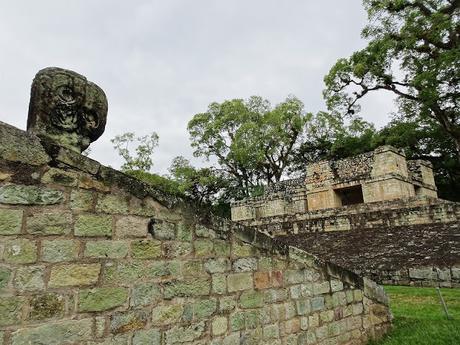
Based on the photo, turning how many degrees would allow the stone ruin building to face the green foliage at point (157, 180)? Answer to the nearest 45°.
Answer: approximately 90° to its right

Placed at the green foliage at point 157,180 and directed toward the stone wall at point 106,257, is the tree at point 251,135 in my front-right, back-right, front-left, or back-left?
back-left

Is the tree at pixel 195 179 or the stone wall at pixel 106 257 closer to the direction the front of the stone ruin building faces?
the stone wall

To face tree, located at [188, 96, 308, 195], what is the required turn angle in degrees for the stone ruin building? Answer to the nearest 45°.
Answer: approximately 90° to its right

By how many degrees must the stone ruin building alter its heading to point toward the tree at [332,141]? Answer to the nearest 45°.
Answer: approximately 135° to its right

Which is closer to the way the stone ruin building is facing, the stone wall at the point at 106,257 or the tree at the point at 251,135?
the stone wall

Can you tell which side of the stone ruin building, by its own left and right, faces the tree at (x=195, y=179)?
right

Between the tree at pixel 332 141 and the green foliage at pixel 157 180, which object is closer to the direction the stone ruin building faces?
the green foliage

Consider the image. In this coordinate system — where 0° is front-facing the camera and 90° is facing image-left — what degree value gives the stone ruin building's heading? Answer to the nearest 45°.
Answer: approximately 45°

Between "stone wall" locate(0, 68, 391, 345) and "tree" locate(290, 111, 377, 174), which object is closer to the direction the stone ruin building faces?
the stone wall
